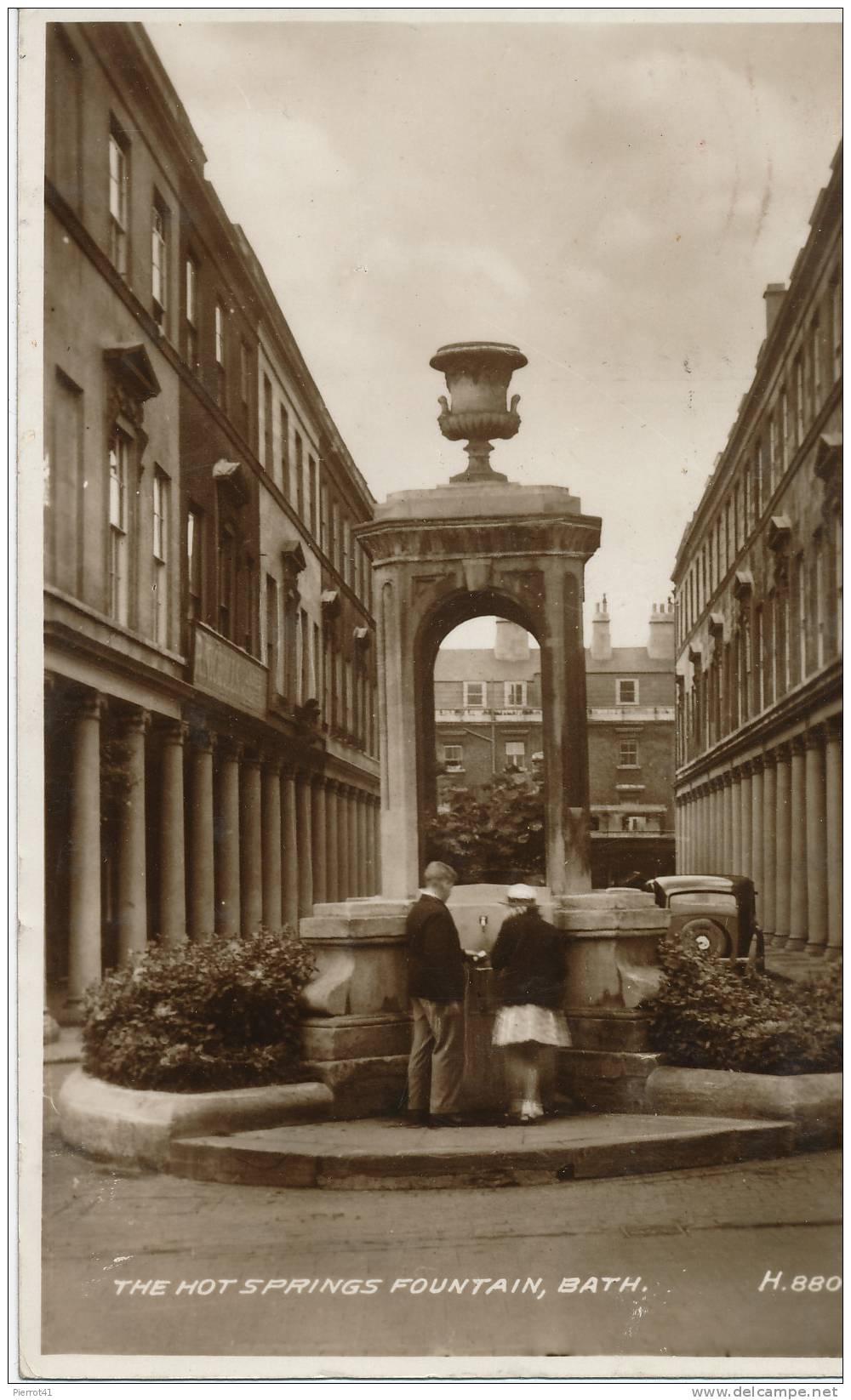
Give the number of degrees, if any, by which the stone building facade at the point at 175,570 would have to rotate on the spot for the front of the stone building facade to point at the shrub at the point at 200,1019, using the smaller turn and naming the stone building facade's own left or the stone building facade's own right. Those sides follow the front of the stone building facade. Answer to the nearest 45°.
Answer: approximately 90° to the stone building facade's own right

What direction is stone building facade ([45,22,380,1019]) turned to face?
to the viewer's right

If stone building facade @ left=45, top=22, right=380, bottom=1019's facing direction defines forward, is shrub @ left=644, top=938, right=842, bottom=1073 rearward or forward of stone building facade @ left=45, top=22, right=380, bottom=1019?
forward

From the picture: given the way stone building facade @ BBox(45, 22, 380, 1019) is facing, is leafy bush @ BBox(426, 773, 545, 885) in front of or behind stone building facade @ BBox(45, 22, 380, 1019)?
in front

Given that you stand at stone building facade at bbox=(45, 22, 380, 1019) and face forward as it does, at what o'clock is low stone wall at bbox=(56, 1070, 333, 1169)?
The low stone wall is roughly at 3 o'clock from the stone building facade.

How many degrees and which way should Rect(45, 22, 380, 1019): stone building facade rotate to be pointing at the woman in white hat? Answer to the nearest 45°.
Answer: approximately 45° to its right

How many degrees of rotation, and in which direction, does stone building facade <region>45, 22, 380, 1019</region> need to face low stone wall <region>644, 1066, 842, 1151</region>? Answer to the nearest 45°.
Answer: approximately 45° to its right

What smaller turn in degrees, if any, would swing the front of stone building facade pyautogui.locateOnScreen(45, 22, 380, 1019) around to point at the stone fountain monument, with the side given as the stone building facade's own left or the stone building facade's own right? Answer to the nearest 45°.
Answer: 0° — it already faces it
